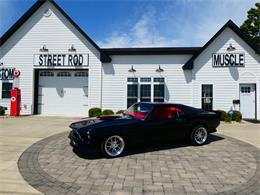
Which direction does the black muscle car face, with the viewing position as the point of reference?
facing the viewer and to the left of the viewer

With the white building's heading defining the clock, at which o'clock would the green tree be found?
The green tree is roughly at 8 o'clock from the white building.

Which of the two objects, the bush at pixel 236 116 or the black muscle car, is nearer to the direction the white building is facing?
the black muscle car

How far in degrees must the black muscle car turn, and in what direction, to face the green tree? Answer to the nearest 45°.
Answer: approximately 180°

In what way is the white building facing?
toward the camera

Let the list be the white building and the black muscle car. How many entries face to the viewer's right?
0

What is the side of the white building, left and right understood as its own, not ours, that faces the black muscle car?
front

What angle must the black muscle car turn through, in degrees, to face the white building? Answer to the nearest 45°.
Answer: approximately 135° to its right

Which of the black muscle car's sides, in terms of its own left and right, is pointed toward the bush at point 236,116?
back
